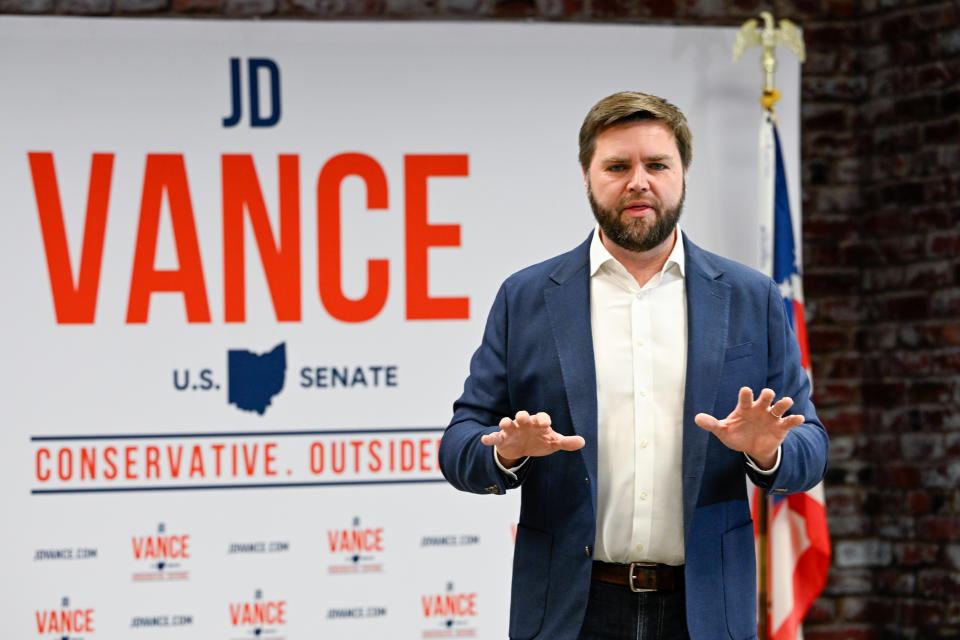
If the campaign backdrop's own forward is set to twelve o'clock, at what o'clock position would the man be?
The man is roughly at 11 o'clock from the campaign backdrop.

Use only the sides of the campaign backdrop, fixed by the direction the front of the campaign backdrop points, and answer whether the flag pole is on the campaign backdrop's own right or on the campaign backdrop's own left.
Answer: on the campaign backdrop's own left

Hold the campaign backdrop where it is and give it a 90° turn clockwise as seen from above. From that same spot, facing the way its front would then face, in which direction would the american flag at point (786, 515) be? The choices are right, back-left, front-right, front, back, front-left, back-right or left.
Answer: back

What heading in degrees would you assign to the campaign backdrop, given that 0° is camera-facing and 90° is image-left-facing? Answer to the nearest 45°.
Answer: approximately 0°

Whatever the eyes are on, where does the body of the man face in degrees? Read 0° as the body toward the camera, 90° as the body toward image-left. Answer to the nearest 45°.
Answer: approximately 0°

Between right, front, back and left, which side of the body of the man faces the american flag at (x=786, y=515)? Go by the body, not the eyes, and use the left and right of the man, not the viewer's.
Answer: back

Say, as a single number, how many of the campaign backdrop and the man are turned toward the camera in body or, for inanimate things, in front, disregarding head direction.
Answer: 2
